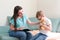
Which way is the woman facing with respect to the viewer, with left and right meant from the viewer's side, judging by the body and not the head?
facing the viewer and to the right of the viewer

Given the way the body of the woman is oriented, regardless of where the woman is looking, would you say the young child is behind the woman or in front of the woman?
in front
